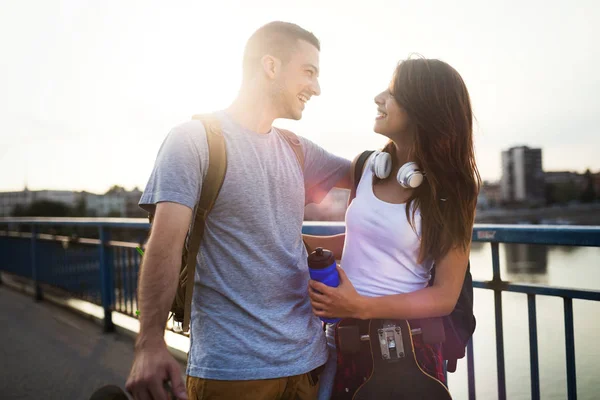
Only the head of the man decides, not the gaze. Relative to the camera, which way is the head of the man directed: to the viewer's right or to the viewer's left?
to the viewer's right

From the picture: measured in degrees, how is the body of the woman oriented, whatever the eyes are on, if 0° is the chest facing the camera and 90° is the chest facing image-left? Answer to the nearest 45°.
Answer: approximately 45°

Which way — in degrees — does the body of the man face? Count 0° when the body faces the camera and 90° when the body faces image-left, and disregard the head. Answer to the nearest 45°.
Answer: approximately 315°
